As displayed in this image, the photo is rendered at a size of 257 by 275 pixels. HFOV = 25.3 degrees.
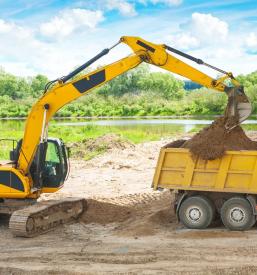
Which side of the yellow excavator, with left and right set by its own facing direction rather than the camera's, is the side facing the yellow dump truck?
front

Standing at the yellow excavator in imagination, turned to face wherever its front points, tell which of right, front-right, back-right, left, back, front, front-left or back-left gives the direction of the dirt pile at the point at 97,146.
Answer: left

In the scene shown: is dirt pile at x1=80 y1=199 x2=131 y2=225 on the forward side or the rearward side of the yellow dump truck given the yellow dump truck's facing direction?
on the rearward side

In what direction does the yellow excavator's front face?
to the viewer's right

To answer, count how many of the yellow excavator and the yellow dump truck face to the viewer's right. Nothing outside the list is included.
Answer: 2

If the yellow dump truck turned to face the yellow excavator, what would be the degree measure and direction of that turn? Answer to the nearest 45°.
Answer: approximately 180°

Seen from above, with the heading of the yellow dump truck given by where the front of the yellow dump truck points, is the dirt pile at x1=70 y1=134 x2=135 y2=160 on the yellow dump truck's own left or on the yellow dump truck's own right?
on the yellow dump truck's own left

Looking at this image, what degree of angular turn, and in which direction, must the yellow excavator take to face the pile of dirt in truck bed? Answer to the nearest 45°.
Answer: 0° — it already faces it

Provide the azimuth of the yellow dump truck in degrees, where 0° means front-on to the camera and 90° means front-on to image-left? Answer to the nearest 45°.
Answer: approximately 270°

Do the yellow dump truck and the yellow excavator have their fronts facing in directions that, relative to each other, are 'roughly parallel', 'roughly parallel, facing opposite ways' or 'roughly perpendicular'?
roughly parallel
